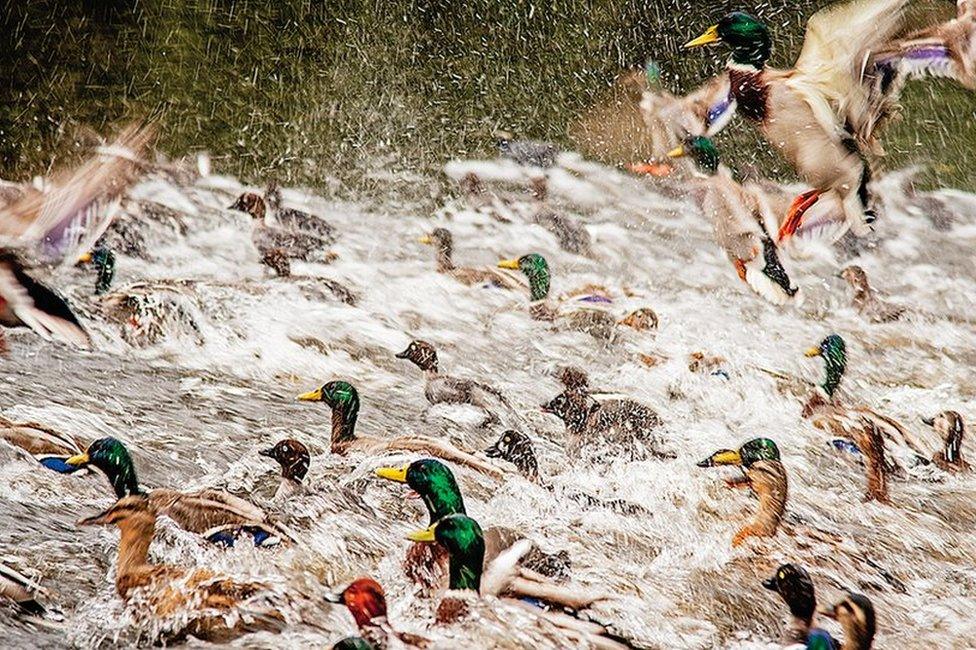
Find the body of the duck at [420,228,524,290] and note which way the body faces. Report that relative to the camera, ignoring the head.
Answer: to the viewer's left

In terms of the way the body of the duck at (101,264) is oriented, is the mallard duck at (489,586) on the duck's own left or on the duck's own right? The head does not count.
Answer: on the duck's own left

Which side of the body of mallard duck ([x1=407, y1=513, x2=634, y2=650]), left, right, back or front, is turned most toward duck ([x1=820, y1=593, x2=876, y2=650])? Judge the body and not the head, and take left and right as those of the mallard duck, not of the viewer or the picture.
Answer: back

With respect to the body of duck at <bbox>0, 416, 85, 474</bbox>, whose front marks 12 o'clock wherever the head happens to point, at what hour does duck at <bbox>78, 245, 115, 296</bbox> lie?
duck at <bbox>78, 245, 115, 296</bbox> is roughly at 3 o'clock from duck at <bbox>0, 416, 85, 474</bbox>.

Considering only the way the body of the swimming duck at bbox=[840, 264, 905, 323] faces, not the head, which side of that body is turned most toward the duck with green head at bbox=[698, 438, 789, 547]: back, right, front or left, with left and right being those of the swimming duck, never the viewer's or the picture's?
left

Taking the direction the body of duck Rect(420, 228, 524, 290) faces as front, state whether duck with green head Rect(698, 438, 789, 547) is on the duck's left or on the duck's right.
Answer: on the duck's left

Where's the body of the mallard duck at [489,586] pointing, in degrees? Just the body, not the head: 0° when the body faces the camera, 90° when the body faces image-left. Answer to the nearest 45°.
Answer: approximately 90°

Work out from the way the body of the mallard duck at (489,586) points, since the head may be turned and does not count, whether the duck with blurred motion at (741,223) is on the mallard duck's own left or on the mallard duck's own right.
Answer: on the mallard duck's own right

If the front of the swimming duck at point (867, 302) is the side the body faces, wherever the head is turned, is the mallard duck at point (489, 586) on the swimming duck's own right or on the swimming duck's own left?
on the swimming duck's own left

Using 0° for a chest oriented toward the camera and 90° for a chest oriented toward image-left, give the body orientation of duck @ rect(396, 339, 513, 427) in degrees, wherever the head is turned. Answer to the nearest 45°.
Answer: approximately 90°

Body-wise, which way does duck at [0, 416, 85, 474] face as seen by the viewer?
to the viewer's left

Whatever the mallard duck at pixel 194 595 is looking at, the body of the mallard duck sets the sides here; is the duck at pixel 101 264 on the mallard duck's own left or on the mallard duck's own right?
on the mallard duck's own right

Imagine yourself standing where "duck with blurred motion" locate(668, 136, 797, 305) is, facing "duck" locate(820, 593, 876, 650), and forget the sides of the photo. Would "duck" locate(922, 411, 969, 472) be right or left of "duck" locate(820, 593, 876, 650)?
left

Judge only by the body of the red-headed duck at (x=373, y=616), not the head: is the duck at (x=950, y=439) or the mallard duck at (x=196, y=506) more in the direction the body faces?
the mallard duck

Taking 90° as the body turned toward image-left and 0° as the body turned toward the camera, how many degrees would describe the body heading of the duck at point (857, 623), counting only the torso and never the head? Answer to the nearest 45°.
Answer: approximately 90°
